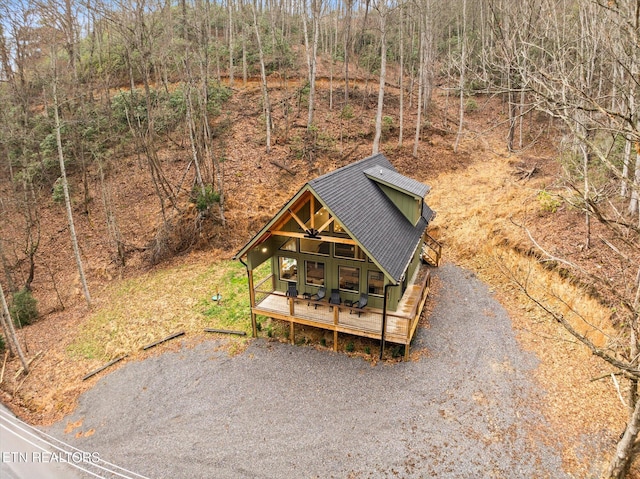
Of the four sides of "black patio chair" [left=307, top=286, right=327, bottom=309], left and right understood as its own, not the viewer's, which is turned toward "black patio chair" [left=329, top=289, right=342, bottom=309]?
left

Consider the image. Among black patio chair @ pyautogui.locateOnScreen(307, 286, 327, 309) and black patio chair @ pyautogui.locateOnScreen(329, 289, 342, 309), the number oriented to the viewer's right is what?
0

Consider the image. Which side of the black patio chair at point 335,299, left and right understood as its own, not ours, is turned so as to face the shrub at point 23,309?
right

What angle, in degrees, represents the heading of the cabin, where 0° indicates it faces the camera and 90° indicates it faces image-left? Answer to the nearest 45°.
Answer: approximately 45°

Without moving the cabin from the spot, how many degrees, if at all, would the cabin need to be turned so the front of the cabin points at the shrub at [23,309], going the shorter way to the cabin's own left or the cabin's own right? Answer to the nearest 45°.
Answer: approximately 45° to the cabin's own right

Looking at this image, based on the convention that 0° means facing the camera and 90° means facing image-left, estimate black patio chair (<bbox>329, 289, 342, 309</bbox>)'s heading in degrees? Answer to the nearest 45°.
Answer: approximately 0°

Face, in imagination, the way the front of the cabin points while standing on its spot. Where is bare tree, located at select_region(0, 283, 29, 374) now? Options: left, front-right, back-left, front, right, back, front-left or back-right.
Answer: front-right

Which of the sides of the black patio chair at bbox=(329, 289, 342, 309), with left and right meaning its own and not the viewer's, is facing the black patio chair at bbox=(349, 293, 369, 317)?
left
